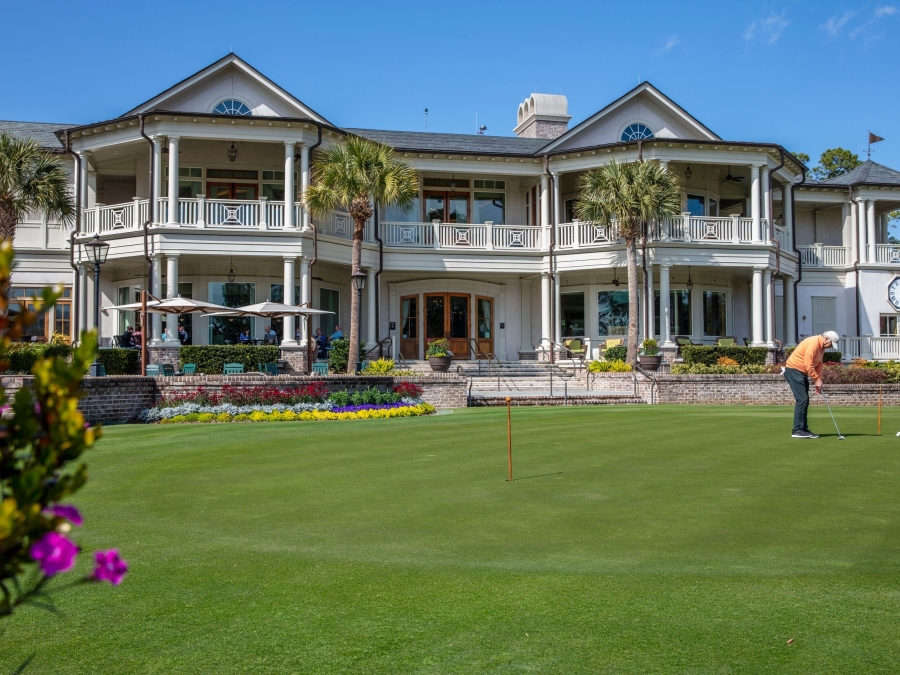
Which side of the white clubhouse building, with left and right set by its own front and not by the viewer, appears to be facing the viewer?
front

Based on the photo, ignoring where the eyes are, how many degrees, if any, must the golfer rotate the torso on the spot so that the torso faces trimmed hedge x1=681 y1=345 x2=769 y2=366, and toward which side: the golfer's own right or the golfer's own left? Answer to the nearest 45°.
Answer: approximately 90° to the golfer's own left

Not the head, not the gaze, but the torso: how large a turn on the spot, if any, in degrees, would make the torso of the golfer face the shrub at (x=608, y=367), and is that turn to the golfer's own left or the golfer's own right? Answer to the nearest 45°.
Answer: approximately 135° to the golfer's own left

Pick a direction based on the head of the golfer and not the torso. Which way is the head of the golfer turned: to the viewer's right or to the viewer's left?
to the viewer's right

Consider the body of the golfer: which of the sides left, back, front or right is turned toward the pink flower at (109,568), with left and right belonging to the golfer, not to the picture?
right

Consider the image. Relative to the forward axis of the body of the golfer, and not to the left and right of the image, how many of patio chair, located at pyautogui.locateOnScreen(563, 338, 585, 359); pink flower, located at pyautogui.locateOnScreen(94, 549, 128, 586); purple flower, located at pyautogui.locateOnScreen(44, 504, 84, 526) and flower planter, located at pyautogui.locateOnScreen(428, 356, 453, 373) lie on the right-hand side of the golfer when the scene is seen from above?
2

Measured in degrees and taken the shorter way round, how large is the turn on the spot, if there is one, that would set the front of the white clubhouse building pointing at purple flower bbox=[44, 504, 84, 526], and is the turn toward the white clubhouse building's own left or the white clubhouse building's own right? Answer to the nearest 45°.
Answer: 0° — it already faces it

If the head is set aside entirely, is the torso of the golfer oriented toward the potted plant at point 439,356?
no

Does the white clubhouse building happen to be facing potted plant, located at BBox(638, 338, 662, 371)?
no

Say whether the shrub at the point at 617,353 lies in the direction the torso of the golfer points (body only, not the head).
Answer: no

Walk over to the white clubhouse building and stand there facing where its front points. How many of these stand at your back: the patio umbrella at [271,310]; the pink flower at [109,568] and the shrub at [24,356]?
0

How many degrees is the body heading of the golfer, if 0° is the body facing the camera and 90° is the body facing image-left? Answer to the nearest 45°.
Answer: approximately 270°

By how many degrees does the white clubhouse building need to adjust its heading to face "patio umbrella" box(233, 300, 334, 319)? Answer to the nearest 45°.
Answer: approximately 45° to its right

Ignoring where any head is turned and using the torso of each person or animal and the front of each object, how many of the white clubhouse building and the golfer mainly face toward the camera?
1

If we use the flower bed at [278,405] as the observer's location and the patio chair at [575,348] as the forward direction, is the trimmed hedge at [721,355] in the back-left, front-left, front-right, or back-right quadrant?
front-right

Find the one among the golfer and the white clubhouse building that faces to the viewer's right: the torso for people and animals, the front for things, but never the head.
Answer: the golfer
